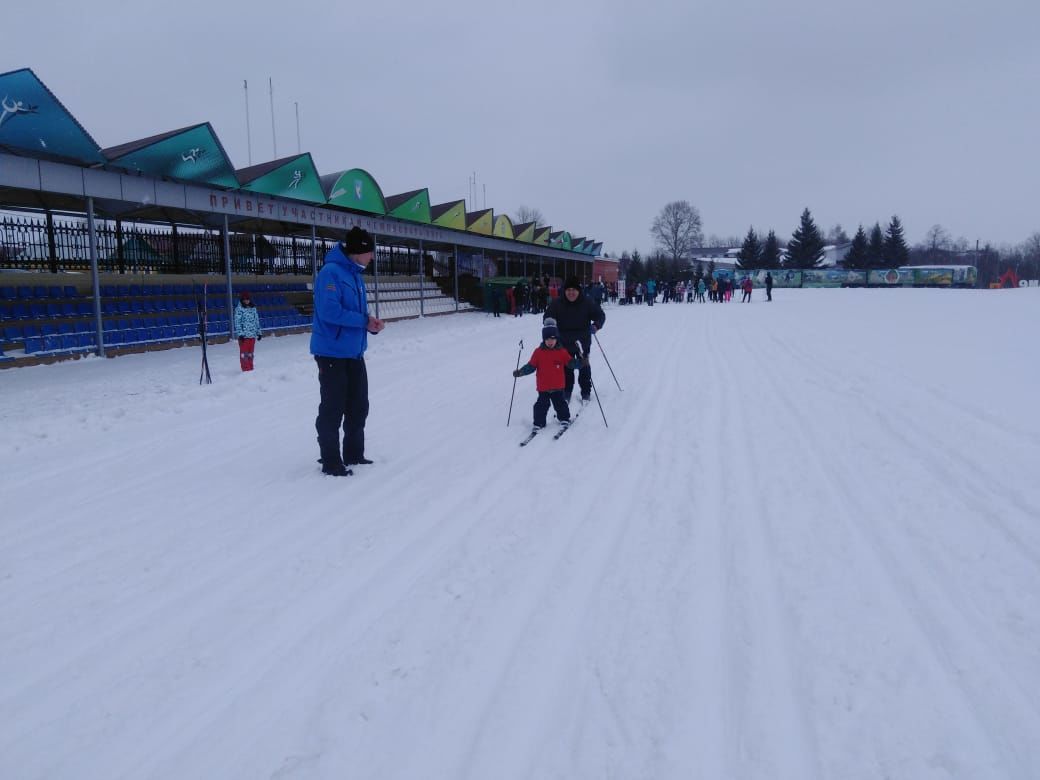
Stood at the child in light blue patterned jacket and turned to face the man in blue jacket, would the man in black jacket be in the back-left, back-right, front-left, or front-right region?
front-left

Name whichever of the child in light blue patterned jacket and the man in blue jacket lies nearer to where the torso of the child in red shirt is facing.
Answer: the man in blue jacket

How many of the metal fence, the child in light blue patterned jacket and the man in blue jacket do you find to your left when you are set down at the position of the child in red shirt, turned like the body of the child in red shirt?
0

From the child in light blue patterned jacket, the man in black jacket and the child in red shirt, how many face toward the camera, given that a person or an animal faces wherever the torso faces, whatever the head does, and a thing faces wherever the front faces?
3

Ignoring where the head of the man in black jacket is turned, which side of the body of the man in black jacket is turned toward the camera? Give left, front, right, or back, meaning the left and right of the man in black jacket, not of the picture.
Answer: front

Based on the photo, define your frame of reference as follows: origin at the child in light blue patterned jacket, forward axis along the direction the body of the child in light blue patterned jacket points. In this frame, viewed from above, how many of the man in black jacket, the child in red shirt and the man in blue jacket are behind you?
0

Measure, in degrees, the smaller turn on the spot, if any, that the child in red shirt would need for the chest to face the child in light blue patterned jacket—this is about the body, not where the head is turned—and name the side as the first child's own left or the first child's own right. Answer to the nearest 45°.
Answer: approximately 135° to the first child's own right

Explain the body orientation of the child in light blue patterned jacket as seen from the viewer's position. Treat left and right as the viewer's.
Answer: facing the viewer

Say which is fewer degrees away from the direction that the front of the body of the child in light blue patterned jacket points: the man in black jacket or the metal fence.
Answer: the man in black jacket

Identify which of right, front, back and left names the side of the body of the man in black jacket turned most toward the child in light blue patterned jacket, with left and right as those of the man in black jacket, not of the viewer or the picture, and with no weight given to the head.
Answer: right

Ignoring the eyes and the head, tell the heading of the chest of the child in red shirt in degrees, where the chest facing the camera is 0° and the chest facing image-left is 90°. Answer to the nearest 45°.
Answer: approximately 0°

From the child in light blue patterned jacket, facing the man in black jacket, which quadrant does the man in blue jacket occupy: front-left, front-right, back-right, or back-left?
front-right

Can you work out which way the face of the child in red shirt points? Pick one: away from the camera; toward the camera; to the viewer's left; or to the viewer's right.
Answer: toward the camera

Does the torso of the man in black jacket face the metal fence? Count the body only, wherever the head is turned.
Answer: no

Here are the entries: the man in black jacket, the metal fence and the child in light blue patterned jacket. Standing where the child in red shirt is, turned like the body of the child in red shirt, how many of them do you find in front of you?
0

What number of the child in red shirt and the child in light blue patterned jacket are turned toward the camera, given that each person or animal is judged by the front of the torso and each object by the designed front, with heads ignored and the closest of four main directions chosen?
2

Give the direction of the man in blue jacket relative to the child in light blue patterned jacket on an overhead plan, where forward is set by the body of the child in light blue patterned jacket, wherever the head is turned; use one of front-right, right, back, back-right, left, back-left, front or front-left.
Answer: front
